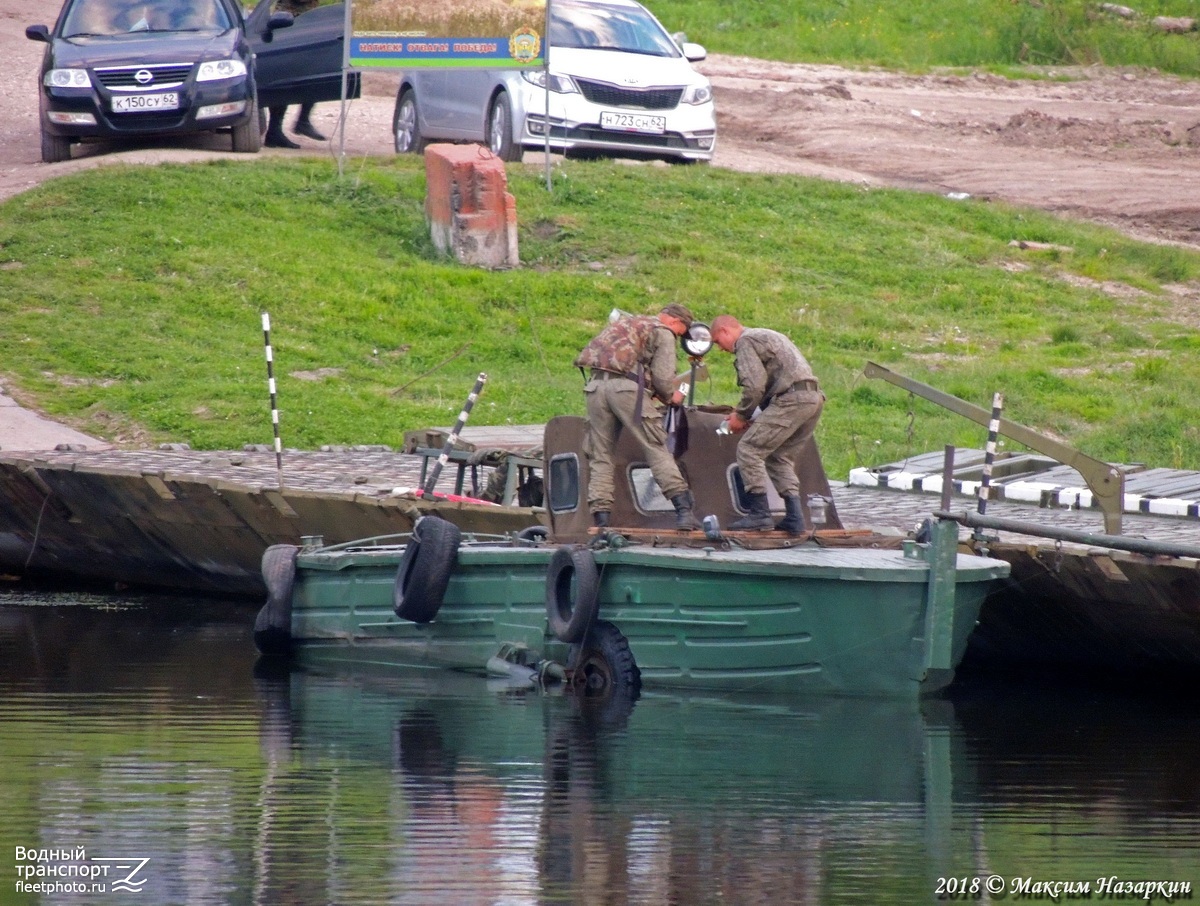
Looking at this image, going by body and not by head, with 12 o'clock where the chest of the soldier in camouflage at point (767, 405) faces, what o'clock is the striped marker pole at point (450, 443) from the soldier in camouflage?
The striped marker pole is roughly at 1 o'clock from the soldier in camouflage.

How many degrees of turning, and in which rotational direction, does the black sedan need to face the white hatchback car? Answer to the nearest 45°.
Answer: approximately 90° to its left

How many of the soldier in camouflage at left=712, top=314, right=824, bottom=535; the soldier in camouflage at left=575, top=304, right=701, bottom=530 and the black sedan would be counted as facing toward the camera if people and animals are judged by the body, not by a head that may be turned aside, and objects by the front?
1

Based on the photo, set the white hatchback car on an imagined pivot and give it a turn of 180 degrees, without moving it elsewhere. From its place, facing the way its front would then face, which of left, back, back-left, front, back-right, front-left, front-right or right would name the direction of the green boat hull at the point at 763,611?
back-left

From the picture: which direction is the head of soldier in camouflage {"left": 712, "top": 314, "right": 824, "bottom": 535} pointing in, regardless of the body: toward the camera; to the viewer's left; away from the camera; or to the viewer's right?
to the viewer's left

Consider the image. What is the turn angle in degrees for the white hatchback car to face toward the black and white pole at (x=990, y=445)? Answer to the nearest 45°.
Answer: approximately 45° to its right

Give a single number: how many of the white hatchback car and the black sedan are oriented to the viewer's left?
0

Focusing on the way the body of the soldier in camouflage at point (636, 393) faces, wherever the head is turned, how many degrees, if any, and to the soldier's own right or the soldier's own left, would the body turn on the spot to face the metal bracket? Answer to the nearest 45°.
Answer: approximately 45° to the soldier's own right

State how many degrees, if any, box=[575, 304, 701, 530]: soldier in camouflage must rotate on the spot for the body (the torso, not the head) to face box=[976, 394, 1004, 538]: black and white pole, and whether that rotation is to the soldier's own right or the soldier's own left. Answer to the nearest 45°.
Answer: approximately 45° to the soldier's own right

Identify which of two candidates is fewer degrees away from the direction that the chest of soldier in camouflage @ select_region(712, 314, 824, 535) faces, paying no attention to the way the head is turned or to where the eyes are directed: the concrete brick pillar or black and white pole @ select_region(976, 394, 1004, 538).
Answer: the concrete brick pillar

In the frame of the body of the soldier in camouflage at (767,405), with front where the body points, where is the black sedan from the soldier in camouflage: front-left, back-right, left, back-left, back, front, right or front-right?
front-right

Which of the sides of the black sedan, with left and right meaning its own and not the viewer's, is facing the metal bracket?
front

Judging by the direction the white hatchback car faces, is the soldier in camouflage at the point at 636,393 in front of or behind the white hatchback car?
in front

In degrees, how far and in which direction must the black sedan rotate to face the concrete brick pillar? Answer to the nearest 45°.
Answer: approximately 45° to its left

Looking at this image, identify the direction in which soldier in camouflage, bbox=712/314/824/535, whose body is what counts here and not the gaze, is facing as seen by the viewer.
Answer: to the viewer's left

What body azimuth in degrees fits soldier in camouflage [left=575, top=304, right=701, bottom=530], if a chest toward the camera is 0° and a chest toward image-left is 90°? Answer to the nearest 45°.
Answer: approximately 225°
